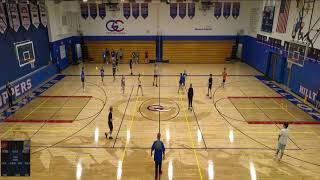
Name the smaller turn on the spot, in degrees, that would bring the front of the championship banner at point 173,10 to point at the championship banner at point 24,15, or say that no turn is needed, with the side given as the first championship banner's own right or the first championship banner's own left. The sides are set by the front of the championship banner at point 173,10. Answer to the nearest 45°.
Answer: approximately 45° to the first championship banner's own right

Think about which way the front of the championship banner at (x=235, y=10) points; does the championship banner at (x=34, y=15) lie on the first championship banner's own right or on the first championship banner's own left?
on the first championship banner's own right

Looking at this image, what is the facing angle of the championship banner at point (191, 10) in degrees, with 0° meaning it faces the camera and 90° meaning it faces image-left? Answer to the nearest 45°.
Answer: approximately 0°

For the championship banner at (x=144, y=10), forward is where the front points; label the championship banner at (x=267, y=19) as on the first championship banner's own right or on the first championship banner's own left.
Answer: on the first championship banner's own left

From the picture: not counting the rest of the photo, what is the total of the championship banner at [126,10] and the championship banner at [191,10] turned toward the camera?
2

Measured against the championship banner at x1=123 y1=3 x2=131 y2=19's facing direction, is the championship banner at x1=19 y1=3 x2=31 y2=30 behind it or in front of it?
in front

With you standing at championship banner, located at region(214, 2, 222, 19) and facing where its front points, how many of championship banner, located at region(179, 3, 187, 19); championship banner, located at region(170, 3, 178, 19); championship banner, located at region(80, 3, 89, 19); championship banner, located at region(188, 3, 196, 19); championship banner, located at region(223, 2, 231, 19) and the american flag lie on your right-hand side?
4

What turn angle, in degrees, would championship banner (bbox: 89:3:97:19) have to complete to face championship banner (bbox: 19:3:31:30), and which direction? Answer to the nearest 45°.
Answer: approximately 45° to its right

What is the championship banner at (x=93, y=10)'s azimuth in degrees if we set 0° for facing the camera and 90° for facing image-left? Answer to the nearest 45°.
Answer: approximately 0°

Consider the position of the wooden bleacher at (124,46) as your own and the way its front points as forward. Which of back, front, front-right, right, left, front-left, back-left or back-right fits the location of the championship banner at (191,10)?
left

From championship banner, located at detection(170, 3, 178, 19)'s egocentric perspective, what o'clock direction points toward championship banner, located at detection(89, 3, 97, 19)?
championship banner, located at detection(89, 3, 97, 19) is roughly at 3 o'clock from championship banner, located at detection(170, 3, 178, 19).

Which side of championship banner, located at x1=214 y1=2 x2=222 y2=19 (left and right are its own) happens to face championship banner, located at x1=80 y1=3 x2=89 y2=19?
right

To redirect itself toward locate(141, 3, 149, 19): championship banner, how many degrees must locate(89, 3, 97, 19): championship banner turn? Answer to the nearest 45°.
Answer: approximately 90° to its left

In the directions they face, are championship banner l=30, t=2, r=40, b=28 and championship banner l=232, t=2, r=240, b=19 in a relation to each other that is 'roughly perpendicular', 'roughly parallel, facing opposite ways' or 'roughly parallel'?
roughly perpendicular
